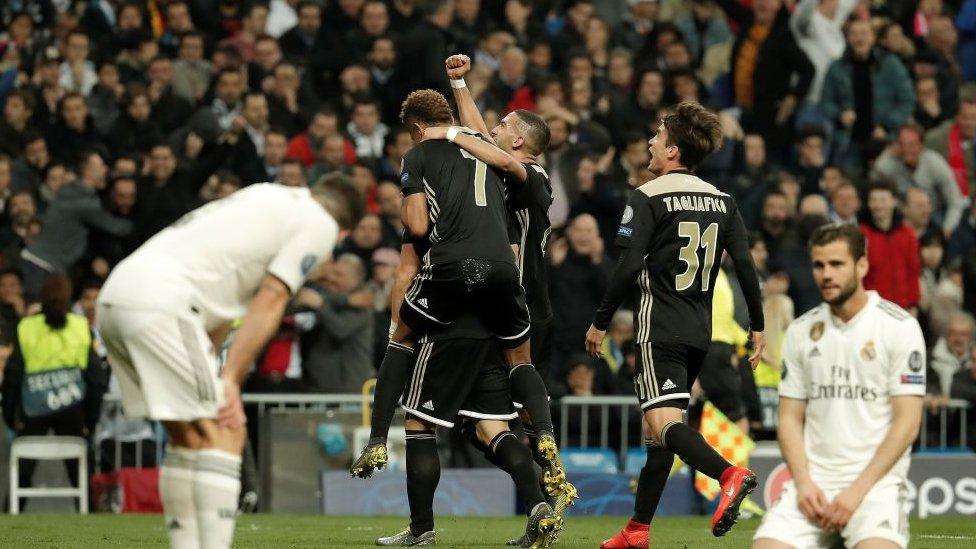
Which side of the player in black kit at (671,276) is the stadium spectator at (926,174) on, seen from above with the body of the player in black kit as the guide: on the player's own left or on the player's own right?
on the player's own right

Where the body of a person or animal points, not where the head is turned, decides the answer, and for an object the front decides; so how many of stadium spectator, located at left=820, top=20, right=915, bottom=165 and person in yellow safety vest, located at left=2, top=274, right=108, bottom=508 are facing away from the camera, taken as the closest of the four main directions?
1

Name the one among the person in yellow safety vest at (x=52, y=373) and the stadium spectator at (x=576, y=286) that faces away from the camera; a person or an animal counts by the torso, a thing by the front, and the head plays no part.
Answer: the person in yellow safety vest

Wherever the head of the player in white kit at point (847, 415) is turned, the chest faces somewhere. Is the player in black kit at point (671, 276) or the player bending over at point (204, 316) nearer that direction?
the player bending over

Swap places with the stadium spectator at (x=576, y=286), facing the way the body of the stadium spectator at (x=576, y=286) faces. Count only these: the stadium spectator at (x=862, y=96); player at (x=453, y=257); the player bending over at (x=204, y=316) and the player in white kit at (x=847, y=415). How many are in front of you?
3

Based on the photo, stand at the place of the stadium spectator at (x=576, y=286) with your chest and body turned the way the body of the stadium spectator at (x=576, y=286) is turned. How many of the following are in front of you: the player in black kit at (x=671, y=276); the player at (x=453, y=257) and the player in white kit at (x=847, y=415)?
3

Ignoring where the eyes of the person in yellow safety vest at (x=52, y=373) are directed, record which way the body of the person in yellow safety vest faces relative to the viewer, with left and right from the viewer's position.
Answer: facing away from the viewer

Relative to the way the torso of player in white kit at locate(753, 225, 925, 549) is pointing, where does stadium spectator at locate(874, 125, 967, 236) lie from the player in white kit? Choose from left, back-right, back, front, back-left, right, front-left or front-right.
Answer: back

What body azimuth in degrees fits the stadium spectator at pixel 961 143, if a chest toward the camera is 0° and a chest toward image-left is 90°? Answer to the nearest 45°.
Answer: approximately 0°
